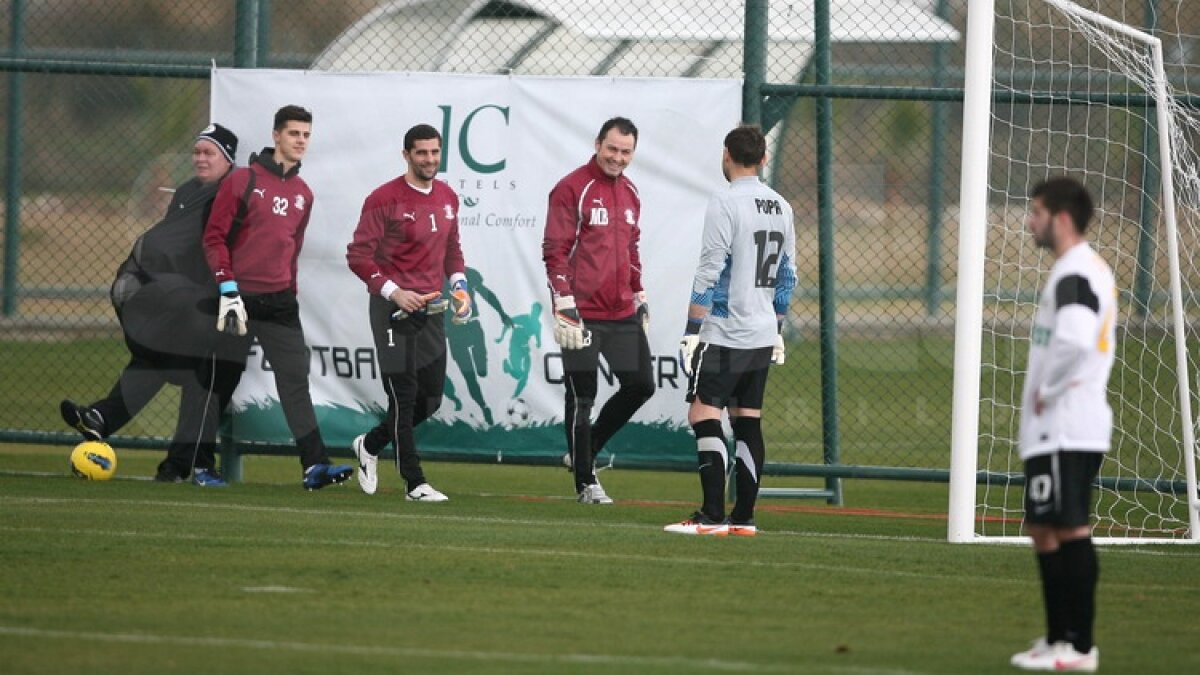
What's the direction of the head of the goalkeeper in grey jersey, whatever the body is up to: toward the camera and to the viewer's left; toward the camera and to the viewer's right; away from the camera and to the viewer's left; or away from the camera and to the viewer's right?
away from the camera and to the viewer's left

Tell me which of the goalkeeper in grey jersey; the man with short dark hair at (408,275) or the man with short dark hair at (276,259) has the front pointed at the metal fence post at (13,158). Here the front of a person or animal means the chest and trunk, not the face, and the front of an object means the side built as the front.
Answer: the goalkeeper in grey jersey

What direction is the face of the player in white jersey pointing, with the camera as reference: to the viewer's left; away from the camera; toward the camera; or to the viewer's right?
to the viewer's left

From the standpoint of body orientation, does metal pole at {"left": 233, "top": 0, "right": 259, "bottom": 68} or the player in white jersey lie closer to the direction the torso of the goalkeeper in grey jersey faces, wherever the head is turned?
the metal pole

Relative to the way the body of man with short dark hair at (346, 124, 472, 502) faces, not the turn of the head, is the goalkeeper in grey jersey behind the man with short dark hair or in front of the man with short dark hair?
in front

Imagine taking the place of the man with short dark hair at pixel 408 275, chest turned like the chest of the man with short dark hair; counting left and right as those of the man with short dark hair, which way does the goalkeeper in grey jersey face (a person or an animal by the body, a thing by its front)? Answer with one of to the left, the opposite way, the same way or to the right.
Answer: the opposite way

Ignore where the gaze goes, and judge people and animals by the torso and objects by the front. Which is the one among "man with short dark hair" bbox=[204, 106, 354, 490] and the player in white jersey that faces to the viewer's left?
the player in white jersey

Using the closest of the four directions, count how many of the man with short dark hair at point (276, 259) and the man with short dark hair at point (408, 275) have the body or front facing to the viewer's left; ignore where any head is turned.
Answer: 0

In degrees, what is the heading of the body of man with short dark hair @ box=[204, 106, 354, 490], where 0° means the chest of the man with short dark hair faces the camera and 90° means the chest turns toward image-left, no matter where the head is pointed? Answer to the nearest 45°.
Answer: approximately 315°

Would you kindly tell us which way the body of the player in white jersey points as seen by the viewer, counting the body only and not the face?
to the viewer's left

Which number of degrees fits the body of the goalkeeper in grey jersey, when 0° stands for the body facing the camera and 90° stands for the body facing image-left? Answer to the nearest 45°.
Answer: approximately 135°
